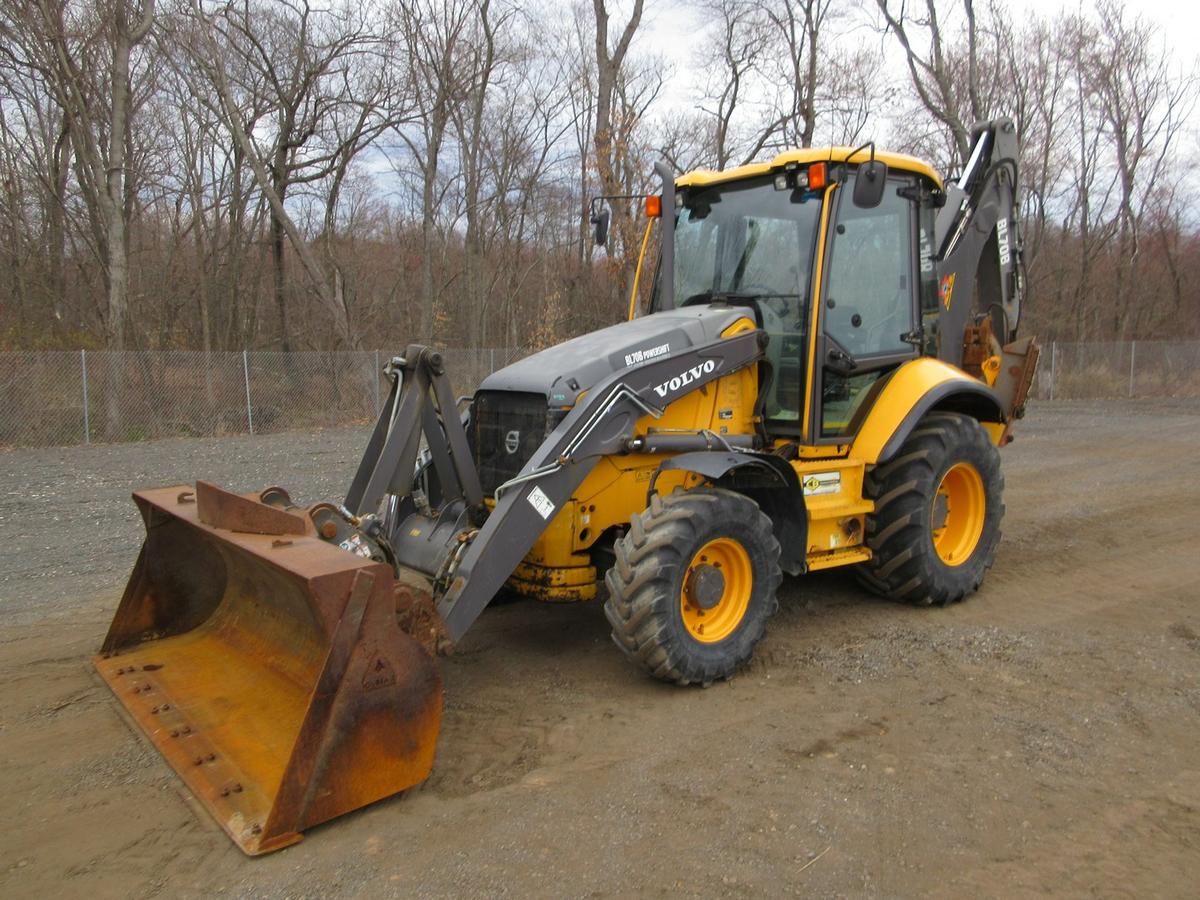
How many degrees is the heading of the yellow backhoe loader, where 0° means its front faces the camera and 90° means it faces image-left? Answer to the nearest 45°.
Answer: approximately 45°

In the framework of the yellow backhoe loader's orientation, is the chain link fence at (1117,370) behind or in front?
behind

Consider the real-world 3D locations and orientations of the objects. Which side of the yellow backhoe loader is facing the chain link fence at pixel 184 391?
right
